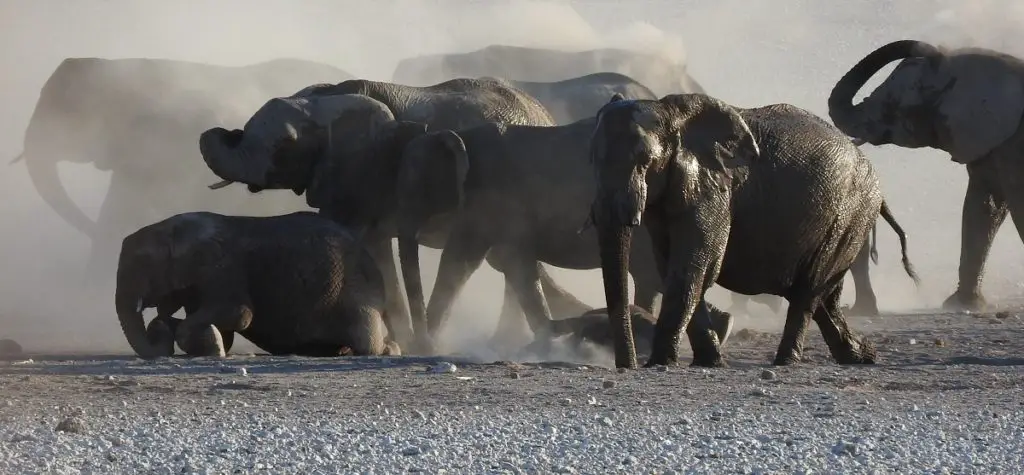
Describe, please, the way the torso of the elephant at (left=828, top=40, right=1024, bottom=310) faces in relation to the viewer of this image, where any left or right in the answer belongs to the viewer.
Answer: facing to the left of the viewer

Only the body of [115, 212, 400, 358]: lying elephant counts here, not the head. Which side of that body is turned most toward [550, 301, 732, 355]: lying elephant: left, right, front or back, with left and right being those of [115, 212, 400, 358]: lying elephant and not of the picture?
back

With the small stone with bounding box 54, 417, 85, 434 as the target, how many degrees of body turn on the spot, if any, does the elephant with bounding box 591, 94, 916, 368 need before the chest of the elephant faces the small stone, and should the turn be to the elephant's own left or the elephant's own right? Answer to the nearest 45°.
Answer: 0° — it already faces it

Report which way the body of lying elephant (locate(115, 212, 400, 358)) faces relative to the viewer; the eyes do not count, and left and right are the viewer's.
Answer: facing to the left of the viewer

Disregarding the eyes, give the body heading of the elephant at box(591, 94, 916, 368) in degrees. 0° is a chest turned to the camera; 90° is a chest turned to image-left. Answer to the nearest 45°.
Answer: approximately 45°

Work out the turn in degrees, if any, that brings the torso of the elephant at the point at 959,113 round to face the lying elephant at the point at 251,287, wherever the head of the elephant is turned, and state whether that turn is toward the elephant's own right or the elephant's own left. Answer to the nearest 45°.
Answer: approximately 45° to the elephant's own left

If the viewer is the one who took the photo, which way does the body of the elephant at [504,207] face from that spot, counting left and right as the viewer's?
facing to the left of the viewer
